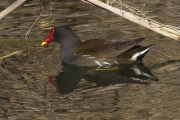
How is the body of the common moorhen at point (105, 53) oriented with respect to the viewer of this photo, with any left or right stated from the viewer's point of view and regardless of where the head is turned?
facing to the left of the viewer
